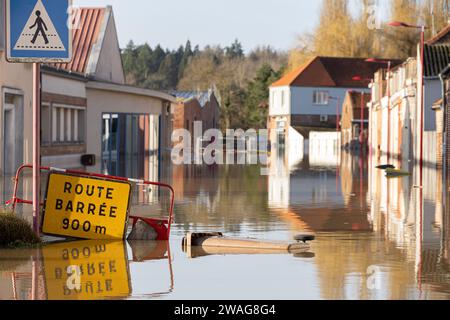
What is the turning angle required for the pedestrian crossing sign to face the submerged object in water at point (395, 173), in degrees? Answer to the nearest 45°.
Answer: approximately 135° to its left

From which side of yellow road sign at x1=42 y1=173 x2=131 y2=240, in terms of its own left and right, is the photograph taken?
front

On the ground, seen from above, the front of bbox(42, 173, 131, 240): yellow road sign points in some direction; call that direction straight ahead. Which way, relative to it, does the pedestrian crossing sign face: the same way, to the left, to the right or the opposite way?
the same way

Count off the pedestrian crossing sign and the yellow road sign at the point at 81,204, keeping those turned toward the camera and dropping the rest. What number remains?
2

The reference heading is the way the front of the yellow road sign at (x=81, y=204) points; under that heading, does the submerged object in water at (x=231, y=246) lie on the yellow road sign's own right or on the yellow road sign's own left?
on the yellow road sign's own left
